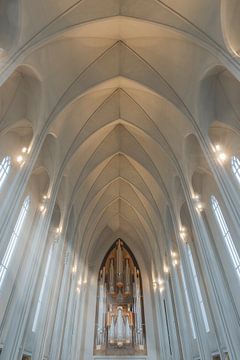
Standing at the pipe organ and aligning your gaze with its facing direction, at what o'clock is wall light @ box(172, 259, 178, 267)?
The wall light is roughly at 11 o'clock from the pipe organ.

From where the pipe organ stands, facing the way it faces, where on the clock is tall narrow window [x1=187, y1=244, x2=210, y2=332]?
The tall narrow window is roughly at 11 o'clock from the pipe organ.

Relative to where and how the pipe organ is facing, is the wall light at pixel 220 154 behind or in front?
in front

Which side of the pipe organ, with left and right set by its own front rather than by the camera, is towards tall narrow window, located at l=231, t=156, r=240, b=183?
front

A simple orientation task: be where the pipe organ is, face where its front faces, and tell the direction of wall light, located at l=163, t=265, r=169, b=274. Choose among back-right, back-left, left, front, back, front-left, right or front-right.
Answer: front-left

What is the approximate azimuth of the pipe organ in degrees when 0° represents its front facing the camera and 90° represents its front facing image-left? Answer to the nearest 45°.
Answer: approximately 0°

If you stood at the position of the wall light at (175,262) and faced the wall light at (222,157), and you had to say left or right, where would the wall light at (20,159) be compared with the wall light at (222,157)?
right

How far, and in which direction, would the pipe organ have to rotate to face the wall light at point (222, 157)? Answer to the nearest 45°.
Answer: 0° — it already faces it
